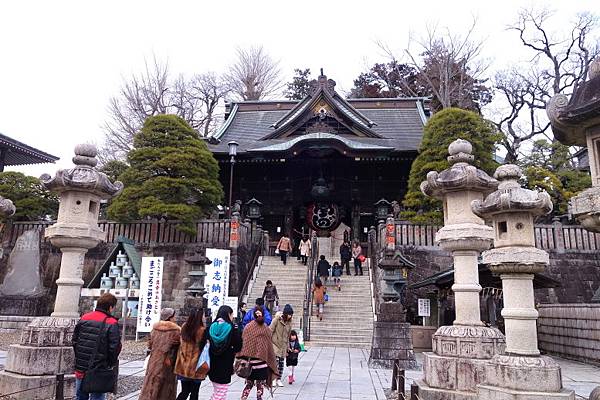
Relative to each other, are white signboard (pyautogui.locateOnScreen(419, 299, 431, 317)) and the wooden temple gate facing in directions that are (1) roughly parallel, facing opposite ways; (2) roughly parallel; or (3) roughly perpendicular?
roughly parallel

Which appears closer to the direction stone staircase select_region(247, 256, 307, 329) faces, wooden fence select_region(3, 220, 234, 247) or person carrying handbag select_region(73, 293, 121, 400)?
the person carrying handbag

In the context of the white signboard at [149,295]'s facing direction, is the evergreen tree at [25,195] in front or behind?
behind

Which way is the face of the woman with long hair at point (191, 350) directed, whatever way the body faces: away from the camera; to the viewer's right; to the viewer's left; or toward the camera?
away from the camera

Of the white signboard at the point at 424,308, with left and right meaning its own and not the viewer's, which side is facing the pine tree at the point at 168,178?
right

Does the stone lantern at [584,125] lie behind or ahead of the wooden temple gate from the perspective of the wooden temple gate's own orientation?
ahead

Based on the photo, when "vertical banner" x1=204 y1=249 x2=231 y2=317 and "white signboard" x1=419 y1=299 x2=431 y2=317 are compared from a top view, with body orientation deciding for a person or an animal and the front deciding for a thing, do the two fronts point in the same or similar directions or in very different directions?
same or similar directions

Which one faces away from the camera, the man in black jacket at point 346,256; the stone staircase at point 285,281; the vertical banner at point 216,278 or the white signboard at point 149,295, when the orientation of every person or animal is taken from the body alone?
the man in black jacket

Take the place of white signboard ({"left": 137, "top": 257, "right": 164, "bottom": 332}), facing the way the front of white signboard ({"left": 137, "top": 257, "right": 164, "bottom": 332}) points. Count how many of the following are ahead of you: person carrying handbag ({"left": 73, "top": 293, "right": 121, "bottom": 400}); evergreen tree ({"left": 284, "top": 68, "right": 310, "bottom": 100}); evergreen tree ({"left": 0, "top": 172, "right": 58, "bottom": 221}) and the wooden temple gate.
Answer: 1

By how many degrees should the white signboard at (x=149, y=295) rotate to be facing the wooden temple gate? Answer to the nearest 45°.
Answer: approximately 135° to its left

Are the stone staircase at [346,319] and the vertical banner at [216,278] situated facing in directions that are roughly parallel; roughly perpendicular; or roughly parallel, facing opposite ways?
roughly parallel

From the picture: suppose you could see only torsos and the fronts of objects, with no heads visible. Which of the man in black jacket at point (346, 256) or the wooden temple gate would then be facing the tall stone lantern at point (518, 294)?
the wooden temple gate

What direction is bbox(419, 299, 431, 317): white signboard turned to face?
toward the camera

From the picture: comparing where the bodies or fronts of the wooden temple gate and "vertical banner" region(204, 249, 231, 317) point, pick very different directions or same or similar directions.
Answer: same or similar directions

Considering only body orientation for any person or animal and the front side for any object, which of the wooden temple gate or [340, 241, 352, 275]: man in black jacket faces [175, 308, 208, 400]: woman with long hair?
the wooden temple gate

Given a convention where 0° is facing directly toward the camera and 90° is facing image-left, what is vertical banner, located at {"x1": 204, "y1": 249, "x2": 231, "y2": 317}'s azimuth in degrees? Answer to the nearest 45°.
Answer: approximately 0°

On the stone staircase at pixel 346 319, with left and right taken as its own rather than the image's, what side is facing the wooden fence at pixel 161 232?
right

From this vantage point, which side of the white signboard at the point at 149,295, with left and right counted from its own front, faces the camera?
front

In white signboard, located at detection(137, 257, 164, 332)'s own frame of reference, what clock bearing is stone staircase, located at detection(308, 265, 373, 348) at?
The stone staircase is roughly at 9 o'clock from the white signboard.

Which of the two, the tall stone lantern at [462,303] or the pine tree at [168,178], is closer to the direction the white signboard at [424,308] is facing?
the tall stone lantern
